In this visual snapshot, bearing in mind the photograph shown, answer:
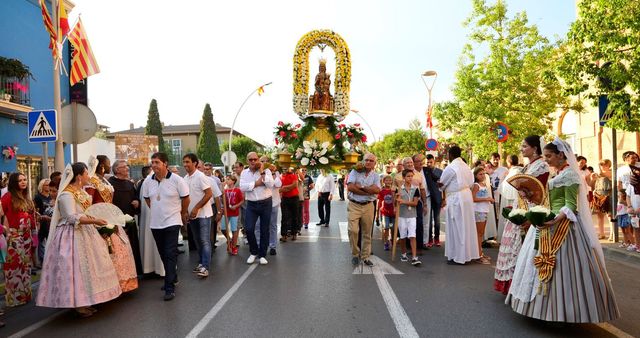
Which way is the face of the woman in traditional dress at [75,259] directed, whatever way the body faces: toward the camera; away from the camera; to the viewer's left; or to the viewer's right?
to the viewer's right

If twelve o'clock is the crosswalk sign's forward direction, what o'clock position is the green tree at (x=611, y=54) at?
The green tree is roughly at 10 o'clock from the crosswalk sign.

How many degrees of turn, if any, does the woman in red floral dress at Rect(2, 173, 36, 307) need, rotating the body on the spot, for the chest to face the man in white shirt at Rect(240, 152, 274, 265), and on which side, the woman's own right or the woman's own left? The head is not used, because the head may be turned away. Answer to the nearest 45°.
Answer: approximately 45° to the woman's own left

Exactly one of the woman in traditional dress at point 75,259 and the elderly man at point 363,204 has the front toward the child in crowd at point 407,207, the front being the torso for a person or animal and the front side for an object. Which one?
the woman in traditional dress

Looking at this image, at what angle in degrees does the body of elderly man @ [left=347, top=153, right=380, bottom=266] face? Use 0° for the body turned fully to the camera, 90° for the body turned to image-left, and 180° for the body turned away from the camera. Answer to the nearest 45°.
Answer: approximately 0°
